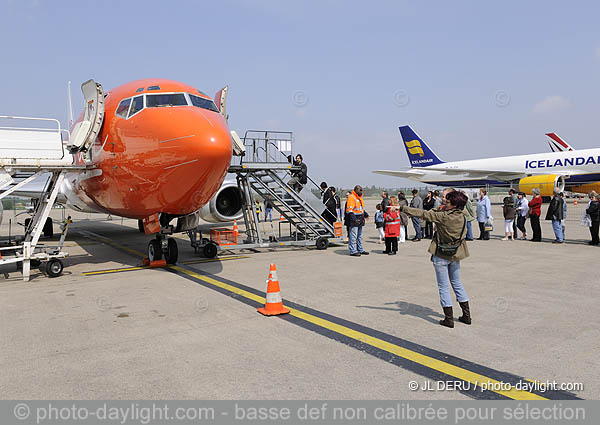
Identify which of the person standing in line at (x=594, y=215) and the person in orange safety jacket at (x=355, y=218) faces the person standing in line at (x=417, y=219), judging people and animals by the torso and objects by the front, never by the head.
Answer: the person standing in line at (x=594, y=215)

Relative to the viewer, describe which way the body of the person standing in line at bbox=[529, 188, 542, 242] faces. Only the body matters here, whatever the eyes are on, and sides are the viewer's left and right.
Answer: facing to the left of the viewer

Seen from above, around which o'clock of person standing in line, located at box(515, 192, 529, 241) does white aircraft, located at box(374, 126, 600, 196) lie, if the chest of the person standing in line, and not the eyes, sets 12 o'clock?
The white aircraft is roughly at 3 o'clock from the person standing in line.

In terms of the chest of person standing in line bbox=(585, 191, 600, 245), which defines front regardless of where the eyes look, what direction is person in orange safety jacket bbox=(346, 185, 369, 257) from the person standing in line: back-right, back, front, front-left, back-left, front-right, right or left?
front-left

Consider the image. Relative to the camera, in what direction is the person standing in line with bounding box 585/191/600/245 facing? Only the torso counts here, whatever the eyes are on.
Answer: to the viewer's left

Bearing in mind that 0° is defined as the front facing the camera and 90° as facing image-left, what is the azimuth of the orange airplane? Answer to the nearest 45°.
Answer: approximately 315°

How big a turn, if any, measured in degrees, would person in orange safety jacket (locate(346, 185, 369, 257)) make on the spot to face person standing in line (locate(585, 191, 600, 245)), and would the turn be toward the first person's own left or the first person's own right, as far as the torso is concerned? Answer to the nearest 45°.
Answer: approximately 45° to the first person's own left

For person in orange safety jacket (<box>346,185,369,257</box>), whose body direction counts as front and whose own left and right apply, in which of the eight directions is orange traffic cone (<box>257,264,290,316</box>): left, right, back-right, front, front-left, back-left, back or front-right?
front-right

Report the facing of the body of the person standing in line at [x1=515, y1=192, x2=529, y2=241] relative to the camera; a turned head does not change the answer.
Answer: to the viewer's left

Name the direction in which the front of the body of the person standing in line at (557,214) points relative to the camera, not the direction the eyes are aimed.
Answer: to the viewer's left
